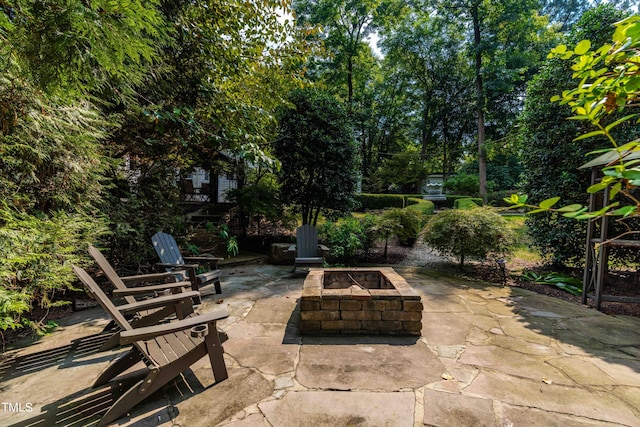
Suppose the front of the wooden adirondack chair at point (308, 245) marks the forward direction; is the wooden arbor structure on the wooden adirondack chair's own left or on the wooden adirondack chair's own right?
on the wooden adirondack chair's own left

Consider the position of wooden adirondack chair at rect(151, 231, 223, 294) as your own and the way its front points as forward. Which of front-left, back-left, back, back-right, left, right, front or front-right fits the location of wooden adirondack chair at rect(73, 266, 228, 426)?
front-right

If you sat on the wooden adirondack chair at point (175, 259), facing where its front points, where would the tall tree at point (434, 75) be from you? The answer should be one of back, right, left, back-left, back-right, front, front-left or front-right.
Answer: left

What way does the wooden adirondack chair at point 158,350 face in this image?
to the viewer's right

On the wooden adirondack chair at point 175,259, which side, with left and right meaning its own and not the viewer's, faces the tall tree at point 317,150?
left

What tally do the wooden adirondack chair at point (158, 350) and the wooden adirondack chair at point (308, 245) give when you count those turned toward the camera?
1

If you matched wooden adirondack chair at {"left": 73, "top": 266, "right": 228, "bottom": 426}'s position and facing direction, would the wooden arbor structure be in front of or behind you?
in front

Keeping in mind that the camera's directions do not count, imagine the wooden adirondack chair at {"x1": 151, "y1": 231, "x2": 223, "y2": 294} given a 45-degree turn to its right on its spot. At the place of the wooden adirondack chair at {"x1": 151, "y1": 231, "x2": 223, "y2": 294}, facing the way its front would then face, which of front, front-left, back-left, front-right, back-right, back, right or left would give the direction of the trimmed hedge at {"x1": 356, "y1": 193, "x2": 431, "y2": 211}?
back-left

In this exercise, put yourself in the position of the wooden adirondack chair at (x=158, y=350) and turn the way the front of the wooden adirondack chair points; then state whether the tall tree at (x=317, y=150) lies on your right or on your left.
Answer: on your left

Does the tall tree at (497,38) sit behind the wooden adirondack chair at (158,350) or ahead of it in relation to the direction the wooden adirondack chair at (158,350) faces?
ahead

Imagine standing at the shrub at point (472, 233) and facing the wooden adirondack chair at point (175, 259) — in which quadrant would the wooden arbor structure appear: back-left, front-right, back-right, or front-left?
back-left
